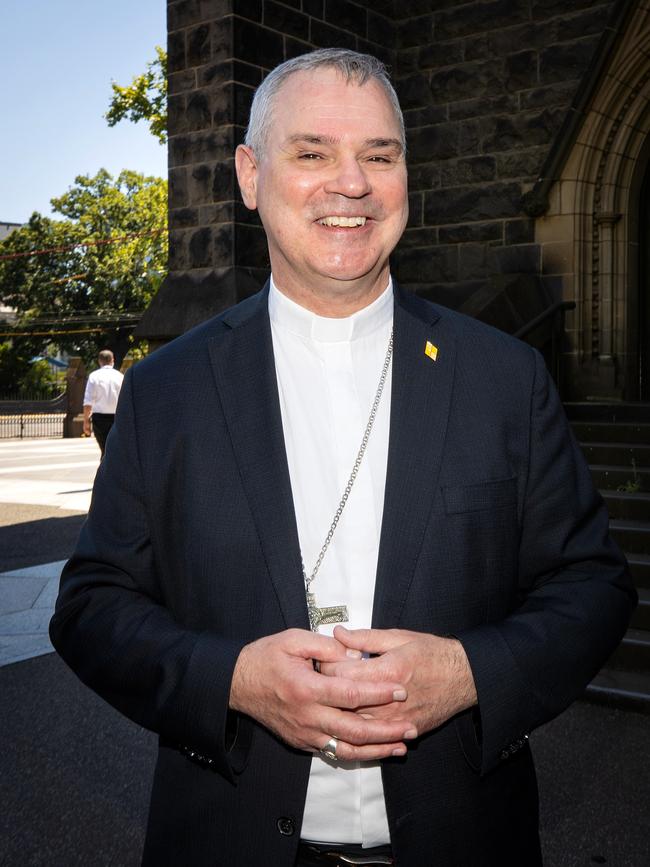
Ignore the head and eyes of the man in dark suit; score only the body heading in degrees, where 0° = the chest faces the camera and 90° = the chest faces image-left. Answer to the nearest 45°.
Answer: approximately 0°

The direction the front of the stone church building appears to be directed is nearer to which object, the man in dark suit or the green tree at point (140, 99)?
the man in dark suit

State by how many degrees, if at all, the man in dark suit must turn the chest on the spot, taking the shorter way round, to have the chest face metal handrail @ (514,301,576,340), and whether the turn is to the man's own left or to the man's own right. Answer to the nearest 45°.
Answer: approximately 180°

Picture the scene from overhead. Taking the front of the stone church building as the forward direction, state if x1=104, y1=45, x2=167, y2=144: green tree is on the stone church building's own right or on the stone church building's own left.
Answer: on the stone church building's own right

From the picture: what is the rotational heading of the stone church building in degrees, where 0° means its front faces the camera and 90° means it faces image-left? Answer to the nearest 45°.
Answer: approximately 45°

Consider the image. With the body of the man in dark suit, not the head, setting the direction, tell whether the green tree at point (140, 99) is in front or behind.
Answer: behind
